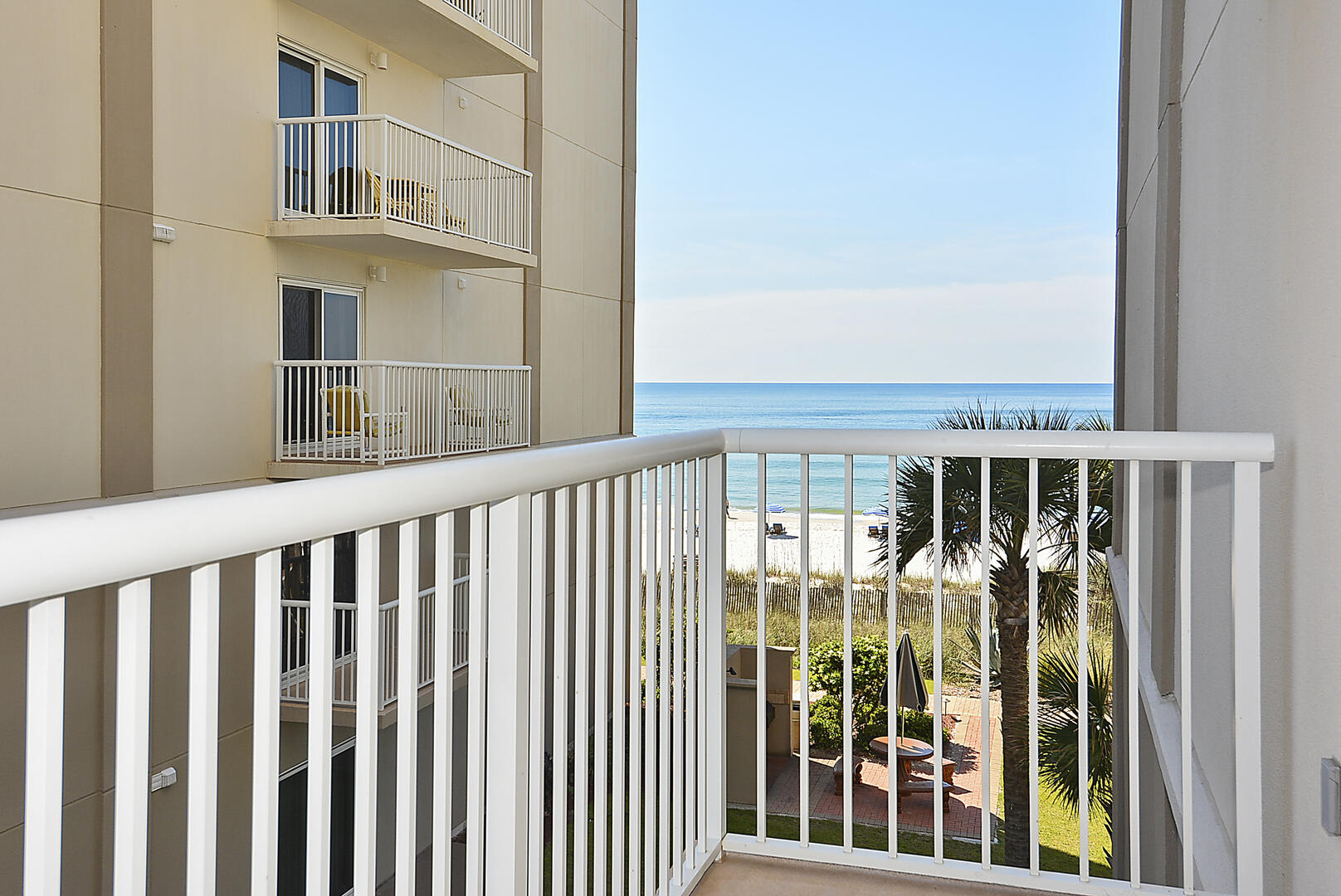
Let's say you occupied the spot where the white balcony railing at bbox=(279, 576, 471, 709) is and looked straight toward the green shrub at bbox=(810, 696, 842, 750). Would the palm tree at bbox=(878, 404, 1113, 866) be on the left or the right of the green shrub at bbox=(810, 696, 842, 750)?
right

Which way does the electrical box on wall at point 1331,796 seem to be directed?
to the viewer's left

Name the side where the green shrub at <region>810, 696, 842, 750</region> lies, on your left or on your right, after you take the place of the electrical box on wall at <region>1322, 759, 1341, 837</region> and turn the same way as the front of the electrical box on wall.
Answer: on your right

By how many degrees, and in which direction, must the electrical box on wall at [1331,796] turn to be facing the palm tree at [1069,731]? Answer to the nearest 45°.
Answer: approximately 90° to its right

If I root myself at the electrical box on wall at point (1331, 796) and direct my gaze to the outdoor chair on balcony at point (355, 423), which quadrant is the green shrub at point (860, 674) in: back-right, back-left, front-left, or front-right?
front-right

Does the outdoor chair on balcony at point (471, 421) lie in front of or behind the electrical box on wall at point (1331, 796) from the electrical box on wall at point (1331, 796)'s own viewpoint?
in front

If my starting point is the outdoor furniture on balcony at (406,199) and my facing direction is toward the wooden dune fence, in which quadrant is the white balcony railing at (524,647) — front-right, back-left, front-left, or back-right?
back-right

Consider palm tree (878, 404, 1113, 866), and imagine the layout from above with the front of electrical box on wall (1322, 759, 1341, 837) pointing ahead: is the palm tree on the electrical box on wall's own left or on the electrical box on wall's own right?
on the electrical box on wall's own right

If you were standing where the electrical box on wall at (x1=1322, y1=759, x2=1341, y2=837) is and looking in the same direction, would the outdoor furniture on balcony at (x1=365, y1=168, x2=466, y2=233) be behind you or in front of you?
in front

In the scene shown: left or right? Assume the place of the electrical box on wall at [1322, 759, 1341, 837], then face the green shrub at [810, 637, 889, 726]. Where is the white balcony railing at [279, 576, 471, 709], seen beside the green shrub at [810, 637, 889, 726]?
left

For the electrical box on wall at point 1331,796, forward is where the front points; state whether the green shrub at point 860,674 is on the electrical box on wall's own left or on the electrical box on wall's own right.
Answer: on the electrical box on wall's own right

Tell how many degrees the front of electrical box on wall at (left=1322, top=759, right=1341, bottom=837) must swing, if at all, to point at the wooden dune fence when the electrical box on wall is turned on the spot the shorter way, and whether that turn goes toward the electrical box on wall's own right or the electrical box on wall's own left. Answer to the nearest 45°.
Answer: approximately 45° to the electrical box on wall's own right

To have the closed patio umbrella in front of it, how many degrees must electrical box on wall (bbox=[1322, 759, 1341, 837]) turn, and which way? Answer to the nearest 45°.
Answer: approximately 45° to its right
